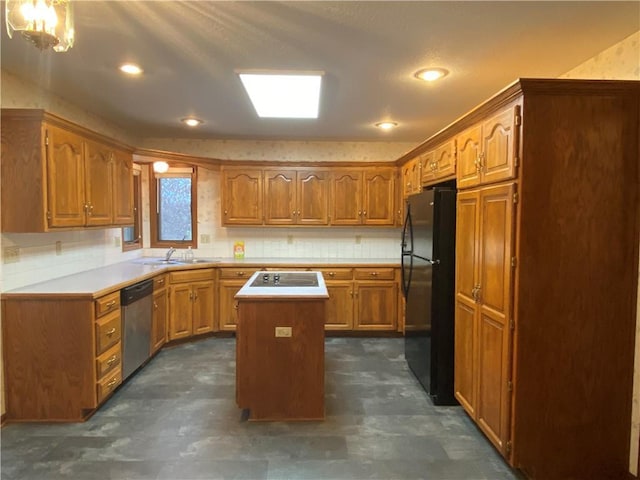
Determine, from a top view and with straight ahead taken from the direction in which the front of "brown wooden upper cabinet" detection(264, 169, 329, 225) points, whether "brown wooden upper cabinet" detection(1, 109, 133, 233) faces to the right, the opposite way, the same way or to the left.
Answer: to the left

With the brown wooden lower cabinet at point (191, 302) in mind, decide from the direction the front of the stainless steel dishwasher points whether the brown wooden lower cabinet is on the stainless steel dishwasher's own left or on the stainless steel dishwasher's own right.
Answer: on the stainless steel dishwasher's own left

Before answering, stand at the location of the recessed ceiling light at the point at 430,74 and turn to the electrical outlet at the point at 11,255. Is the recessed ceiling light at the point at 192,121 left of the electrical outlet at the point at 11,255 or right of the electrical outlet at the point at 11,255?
right

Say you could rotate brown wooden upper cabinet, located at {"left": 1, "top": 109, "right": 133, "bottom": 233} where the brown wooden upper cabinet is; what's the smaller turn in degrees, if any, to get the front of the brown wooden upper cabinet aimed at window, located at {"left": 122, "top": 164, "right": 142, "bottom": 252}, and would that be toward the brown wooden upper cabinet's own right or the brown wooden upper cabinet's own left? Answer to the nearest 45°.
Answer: approximately 135° to the brown wooden upper cabinet's own left

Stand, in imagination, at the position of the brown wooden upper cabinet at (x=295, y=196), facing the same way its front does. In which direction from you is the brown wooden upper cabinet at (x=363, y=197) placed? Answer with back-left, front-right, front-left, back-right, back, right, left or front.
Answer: left

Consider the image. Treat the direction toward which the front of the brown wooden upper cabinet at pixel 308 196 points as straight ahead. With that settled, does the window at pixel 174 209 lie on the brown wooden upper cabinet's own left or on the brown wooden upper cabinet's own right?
on the brown wooden upper cabinet's own right

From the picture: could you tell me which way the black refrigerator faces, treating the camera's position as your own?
facing to the left of the viewer

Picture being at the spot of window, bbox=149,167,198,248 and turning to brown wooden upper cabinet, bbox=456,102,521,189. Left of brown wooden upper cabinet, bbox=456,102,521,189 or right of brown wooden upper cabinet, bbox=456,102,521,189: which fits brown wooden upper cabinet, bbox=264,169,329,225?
left

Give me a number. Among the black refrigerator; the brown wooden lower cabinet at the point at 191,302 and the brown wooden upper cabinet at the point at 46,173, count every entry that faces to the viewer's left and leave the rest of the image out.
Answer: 1

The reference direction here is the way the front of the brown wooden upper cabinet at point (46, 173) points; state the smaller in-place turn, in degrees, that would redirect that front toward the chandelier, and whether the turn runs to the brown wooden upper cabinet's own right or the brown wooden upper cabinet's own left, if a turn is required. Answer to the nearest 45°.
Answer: approximately 45° to the brown wooden upper cabinet's own right

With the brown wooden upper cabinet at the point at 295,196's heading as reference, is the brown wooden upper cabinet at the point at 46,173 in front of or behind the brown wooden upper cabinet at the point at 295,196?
in front

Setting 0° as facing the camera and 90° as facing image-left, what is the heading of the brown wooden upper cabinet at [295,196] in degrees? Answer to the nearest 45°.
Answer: approximately 0°

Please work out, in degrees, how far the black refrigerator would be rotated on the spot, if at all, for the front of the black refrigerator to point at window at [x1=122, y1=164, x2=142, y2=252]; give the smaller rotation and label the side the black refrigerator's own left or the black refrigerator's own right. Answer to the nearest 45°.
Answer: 0° — it already faces it

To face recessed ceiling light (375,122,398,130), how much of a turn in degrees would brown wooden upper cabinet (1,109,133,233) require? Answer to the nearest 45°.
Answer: approximately 45° to its left

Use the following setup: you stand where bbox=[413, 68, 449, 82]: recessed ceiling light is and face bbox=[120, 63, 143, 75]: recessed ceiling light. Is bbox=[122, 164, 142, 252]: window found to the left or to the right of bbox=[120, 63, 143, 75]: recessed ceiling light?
right

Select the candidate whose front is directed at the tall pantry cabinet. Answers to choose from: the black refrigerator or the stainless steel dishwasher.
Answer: the stainless steel dishwasher
